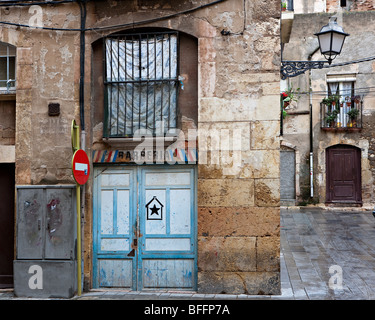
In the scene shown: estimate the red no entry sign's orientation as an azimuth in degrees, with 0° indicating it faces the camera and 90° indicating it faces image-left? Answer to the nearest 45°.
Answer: approximately 315°

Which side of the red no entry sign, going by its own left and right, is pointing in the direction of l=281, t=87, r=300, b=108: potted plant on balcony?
left

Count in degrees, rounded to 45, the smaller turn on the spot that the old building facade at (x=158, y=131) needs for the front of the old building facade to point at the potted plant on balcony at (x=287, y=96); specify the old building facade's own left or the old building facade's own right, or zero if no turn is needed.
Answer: approximately 135° to the old building facade's own left

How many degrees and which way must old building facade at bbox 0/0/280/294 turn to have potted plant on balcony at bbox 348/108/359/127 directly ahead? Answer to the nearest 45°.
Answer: approximately 135° to its left

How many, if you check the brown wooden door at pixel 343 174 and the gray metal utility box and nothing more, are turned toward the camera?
2

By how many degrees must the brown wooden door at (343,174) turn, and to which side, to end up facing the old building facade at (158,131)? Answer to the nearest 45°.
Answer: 0° — it already faces it

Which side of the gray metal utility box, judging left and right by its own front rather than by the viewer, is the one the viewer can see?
front

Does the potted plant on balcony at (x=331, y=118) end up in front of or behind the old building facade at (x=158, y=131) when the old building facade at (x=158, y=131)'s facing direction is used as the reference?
behind

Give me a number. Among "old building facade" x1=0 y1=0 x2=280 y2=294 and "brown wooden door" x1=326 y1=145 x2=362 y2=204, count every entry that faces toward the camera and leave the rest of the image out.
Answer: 2

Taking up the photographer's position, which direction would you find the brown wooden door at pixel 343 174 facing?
facing the viewer

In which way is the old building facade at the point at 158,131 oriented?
toward the camera
